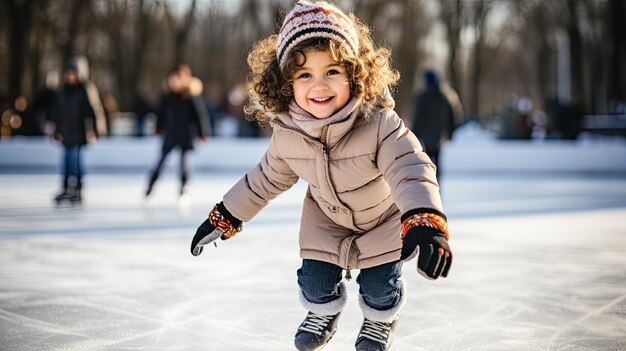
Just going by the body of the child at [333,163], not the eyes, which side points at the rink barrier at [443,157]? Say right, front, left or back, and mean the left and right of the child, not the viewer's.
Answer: back

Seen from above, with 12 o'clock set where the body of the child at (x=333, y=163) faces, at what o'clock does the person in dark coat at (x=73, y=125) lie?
The person in dark coat is roughly at 5 o'clock from the child.

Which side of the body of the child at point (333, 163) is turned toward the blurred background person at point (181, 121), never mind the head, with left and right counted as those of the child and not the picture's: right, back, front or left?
back

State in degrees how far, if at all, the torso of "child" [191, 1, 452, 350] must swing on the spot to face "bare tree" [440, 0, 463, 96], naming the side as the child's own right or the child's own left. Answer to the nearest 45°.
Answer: approximately 180°

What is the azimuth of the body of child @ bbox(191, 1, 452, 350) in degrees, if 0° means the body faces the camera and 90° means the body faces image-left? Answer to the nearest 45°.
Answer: approximately 0°

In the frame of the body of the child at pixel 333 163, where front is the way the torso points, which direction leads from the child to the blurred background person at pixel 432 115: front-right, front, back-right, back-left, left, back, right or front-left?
back
